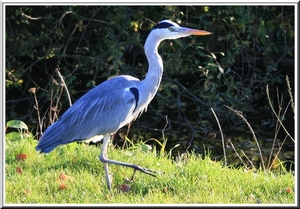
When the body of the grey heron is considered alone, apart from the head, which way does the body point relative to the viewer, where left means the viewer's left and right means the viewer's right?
facing to the right of the viewer
